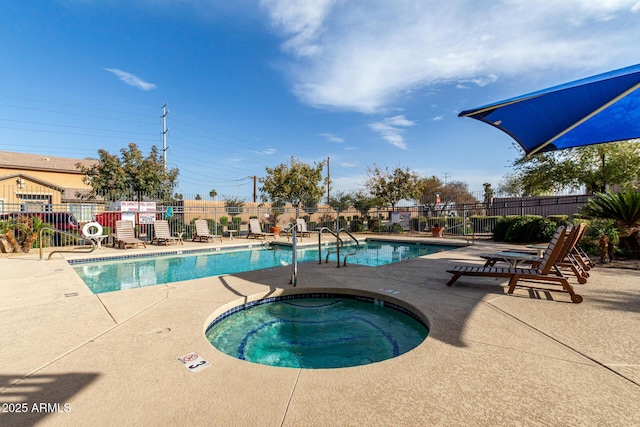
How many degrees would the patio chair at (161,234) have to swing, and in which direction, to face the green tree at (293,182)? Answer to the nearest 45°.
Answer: approximately 90° to its left

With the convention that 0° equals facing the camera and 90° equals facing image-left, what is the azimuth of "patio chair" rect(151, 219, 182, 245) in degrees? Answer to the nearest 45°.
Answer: approximately 315°

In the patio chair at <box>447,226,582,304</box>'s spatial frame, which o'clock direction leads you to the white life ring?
The white life ring is roughly at 12 o'clock from the patio chair.

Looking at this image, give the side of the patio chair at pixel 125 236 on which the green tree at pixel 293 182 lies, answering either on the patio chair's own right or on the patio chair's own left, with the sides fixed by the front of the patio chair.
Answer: on the patio chair's own left

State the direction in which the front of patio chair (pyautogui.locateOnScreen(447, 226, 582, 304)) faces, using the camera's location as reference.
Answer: facing to the left of the viewer

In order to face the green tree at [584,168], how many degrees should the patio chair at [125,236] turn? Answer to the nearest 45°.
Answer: approximately 45° to its left
